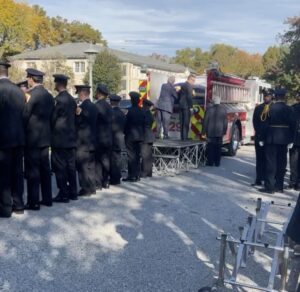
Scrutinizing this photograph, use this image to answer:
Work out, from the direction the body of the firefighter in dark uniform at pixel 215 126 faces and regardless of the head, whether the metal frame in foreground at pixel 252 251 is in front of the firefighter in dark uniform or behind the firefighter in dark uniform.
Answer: behind

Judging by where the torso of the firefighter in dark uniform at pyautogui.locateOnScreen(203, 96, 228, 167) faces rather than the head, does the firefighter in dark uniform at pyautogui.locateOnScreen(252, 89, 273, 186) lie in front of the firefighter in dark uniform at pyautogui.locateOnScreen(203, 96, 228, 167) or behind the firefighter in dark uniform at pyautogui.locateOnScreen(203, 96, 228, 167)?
behind

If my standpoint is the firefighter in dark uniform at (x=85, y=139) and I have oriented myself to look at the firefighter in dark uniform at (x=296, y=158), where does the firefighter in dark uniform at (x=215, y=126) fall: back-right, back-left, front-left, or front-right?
front-left

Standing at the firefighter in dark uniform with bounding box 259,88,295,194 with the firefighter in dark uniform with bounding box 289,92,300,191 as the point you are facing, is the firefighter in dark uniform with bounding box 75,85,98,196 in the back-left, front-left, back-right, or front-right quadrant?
back-left

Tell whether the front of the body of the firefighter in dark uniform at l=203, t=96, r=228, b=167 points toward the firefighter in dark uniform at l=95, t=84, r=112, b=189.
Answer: no
